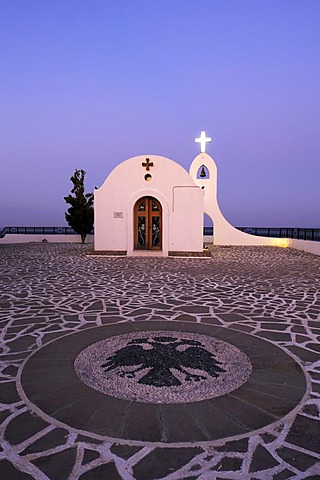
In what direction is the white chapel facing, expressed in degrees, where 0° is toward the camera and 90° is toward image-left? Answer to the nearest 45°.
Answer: approximately 0°

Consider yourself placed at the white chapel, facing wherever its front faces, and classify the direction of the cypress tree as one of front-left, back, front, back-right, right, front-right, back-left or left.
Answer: back-right

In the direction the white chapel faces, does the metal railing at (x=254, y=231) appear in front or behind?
behind

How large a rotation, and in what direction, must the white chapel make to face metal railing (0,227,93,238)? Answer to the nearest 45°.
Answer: approximately 135° to its right

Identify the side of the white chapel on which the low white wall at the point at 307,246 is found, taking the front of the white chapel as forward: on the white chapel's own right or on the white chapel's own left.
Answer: on the white chapel's own left
